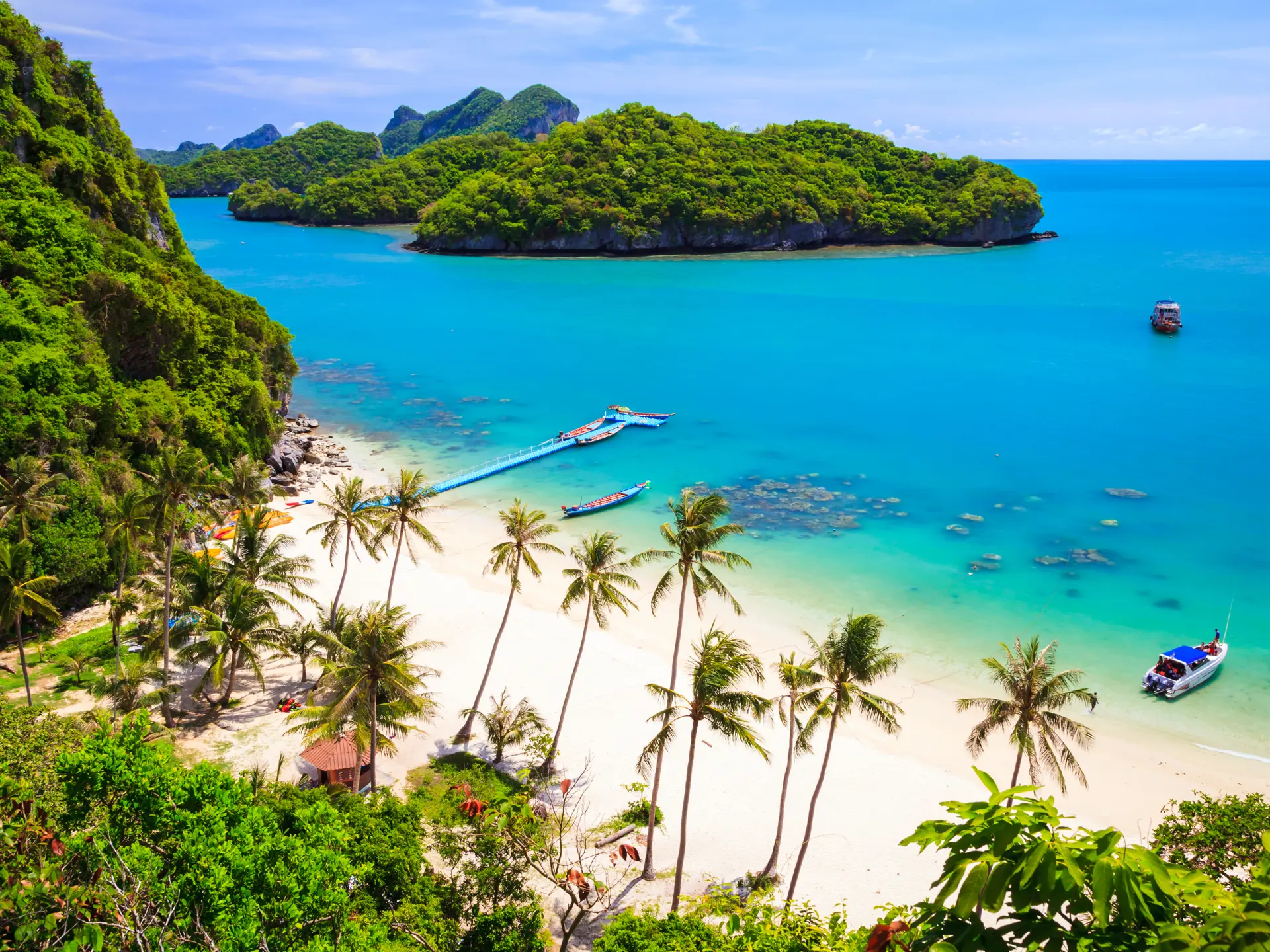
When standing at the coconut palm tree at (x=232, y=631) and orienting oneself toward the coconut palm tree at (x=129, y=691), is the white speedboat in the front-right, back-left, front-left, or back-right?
back-left

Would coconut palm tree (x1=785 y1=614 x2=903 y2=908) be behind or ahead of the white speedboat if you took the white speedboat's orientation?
behind

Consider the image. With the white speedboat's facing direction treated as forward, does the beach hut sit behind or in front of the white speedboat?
behind

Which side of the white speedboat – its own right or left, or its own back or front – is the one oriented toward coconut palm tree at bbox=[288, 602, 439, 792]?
back

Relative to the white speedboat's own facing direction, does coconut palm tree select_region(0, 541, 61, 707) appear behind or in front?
behind

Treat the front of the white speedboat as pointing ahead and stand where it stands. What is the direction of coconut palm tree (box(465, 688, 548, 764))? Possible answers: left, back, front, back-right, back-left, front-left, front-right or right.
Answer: back

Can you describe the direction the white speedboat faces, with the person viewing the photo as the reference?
facing away from the viewer and to the right of the viewer
